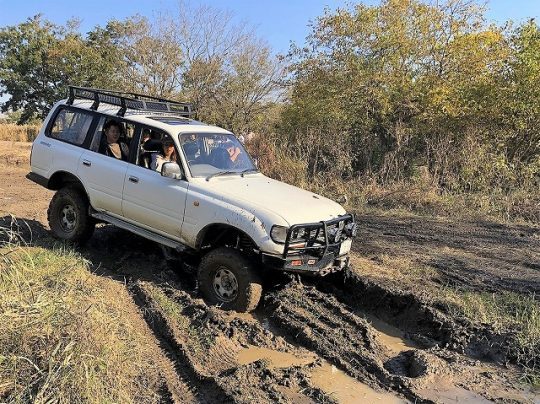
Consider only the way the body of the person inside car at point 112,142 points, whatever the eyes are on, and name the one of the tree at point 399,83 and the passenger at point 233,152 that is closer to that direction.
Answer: the passenger

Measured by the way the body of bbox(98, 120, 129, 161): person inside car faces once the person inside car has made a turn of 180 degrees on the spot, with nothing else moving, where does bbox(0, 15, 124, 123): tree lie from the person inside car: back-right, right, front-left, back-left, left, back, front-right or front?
front-right

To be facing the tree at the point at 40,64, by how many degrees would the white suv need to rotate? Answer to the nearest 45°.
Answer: approximately 135° to its left

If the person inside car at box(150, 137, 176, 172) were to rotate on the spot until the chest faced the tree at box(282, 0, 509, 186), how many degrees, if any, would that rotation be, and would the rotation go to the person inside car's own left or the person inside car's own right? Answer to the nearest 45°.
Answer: approximately 90° to the person inside car's own left

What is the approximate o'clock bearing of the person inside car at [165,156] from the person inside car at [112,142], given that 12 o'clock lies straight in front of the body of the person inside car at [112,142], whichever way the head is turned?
the person inside car at [165,156] is roughly at 12 o'clock from the person inside car at [112,142].

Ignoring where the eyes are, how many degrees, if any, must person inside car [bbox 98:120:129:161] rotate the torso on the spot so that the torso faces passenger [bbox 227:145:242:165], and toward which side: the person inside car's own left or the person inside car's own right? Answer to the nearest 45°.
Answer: approximately 45° to the person inside car's own left

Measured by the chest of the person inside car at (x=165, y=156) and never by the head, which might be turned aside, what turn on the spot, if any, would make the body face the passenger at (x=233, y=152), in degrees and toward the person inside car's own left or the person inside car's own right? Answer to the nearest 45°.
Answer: approximately 45° to the person inside car's own left

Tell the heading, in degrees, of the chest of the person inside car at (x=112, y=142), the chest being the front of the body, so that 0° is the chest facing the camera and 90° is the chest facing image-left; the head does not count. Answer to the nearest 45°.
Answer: approximately 315°

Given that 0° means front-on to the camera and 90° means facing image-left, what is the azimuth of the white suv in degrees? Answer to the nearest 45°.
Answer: approximately 315°
